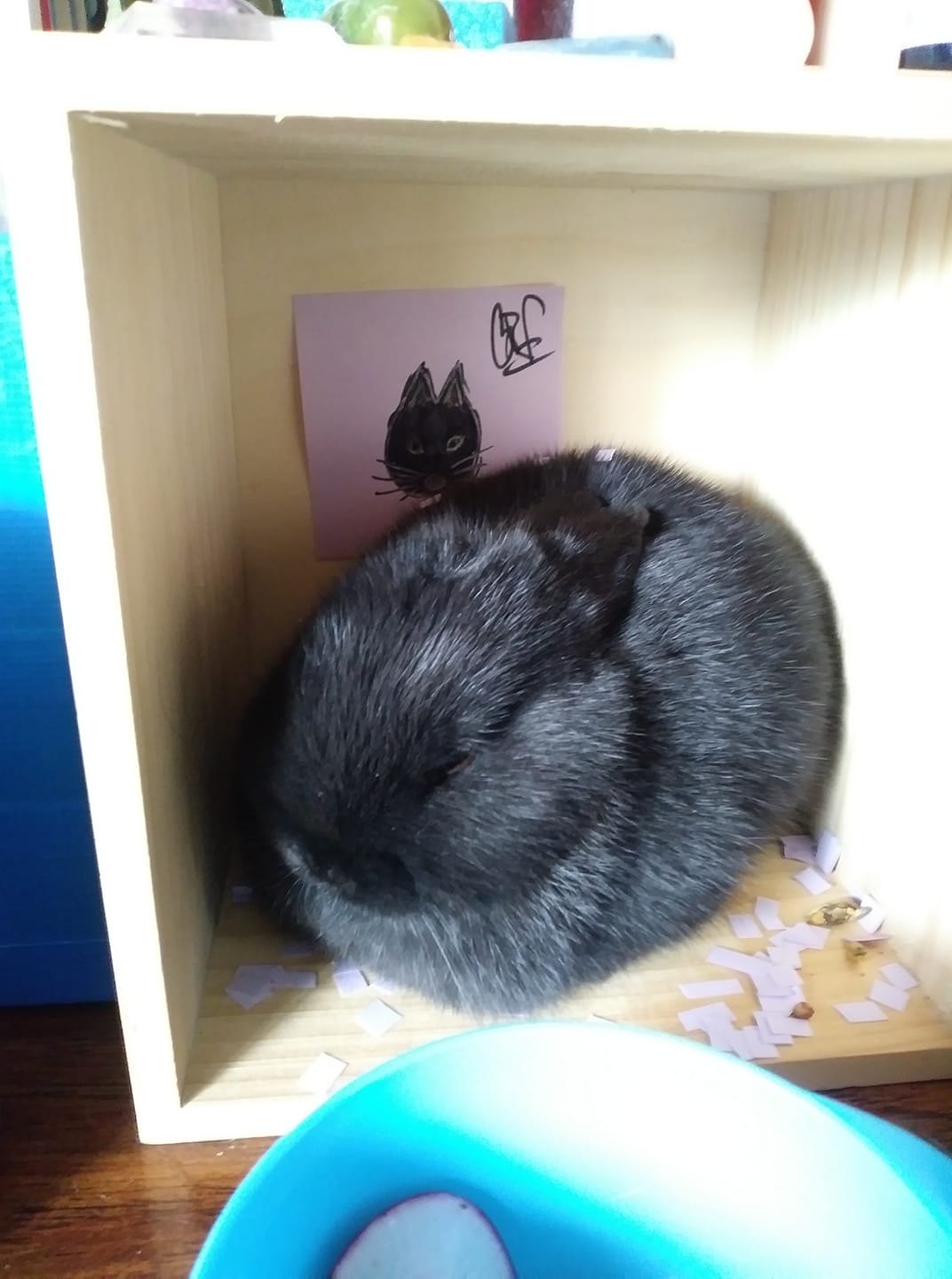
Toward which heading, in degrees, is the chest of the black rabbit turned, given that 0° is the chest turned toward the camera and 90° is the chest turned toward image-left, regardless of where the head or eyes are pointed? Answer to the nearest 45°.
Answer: approximately 45°

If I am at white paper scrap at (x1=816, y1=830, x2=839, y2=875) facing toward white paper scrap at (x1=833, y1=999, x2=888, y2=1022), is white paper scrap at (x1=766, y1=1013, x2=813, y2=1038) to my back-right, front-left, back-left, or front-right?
front-right
